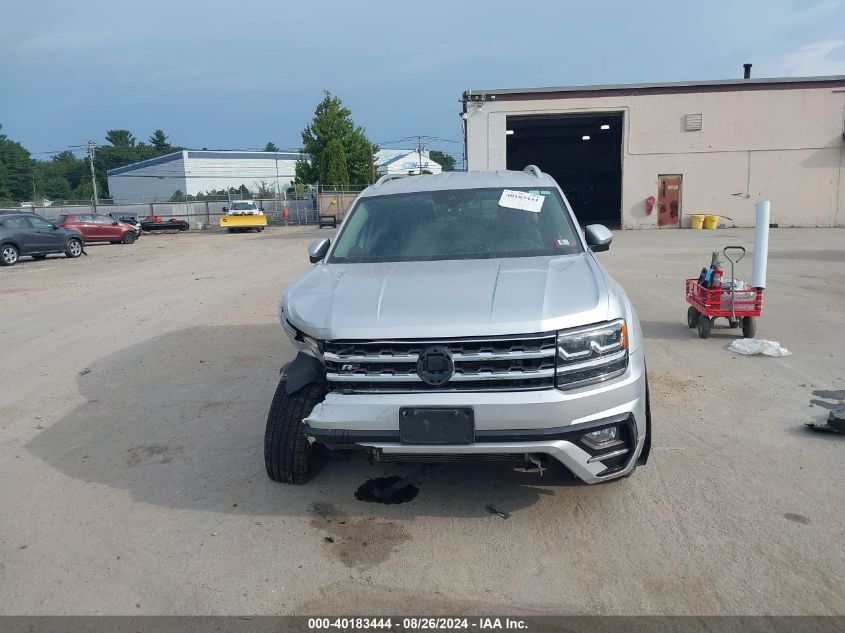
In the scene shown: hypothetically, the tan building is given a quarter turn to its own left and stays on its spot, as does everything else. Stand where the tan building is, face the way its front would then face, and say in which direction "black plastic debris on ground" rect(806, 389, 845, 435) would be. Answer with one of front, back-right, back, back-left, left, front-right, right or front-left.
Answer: right

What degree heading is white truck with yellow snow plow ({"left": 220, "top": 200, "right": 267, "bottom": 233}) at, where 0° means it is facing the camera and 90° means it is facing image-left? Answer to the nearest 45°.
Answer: approximately 0°

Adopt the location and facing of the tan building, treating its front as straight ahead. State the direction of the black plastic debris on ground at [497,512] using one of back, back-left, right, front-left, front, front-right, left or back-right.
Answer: front

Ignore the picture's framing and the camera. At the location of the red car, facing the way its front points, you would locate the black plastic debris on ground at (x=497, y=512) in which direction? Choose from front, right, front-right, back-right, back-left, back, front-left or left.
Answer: right

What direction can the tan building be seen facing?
toward the camera

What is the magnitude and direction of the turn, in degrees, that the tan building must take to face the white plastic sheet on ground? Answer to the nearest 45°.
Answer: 0° — it already faces it

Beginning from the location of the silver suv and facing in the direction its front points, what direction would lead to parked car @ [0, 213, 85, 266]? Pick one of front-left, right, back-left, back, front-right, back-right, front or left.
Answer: back-right

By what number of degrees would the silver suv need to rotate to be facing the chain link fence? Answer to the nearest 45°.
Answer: approximately 180°

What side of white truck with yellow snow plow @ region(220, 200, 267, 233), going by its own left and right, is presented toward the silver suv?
front

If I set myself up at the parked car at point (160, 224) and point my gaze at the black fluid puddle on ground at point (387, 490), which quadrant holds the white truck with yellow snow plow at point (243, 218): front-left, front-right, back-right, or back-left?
front-left
